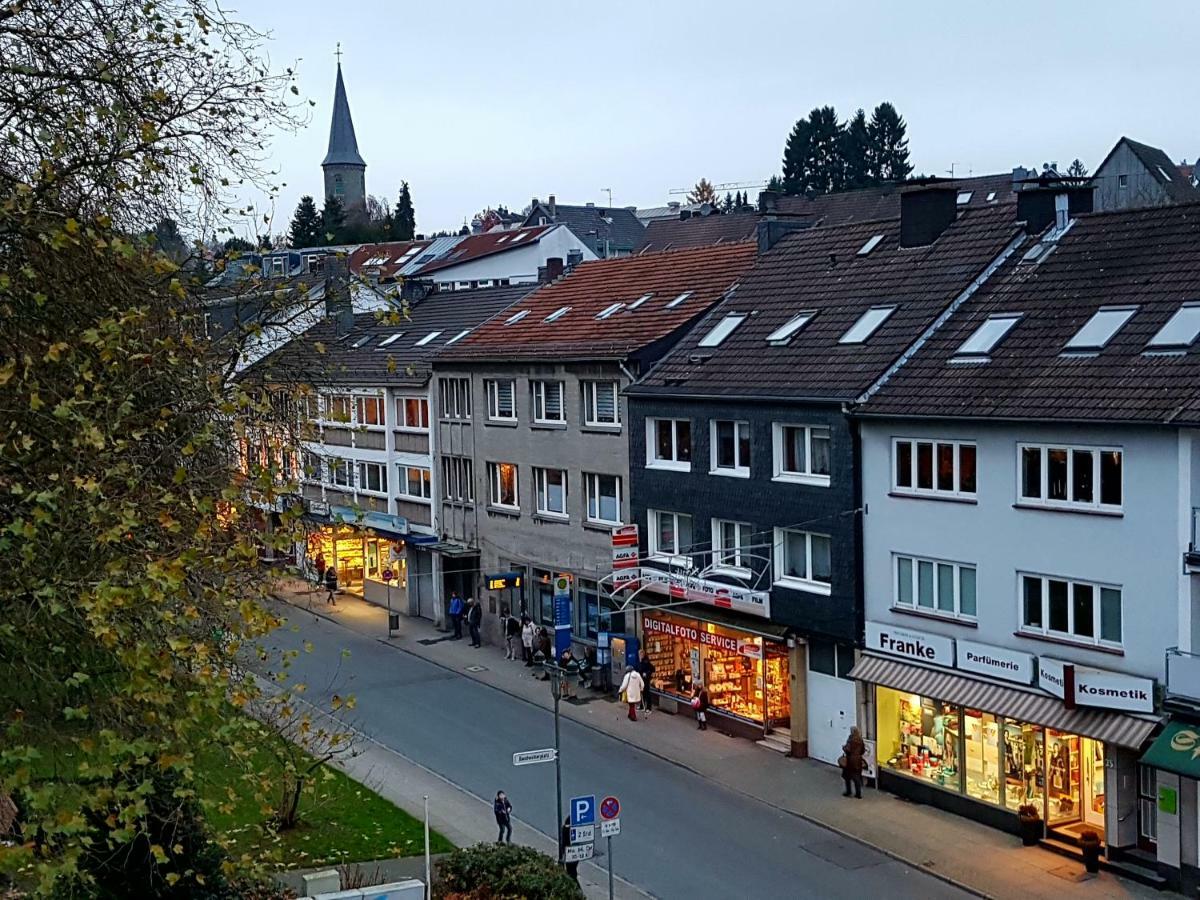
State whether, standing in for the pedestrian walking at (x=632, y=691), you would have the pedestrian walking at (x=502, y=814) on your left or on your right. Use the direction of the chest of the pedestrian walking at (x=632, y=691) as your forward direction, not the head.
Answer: on your left

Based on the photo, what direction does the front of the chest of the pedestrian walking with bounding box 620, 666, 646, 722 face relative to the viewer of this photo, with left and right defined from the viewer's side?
facing away from the viewer and to the left of the viewer

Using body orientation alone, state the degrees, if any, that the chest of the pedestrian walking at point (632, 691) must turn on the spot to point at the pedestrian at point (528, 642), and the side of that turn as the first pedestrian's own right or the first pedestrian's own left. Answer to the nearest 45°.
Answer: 0° — they already face them
